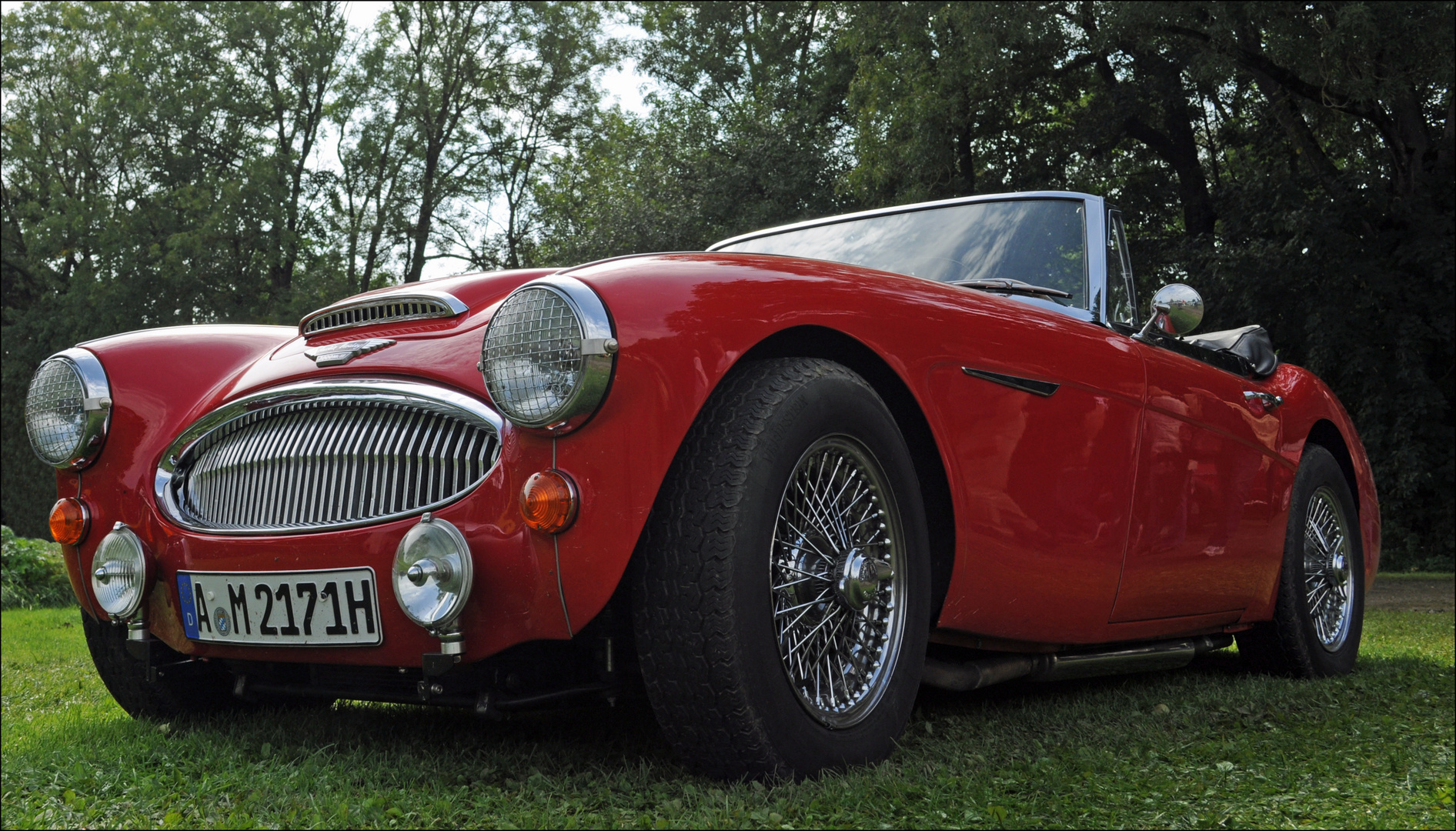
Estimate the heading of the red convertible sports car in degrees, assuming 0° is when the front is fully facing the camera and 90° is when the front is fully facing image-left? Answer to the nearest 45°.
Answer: approximately 45°
